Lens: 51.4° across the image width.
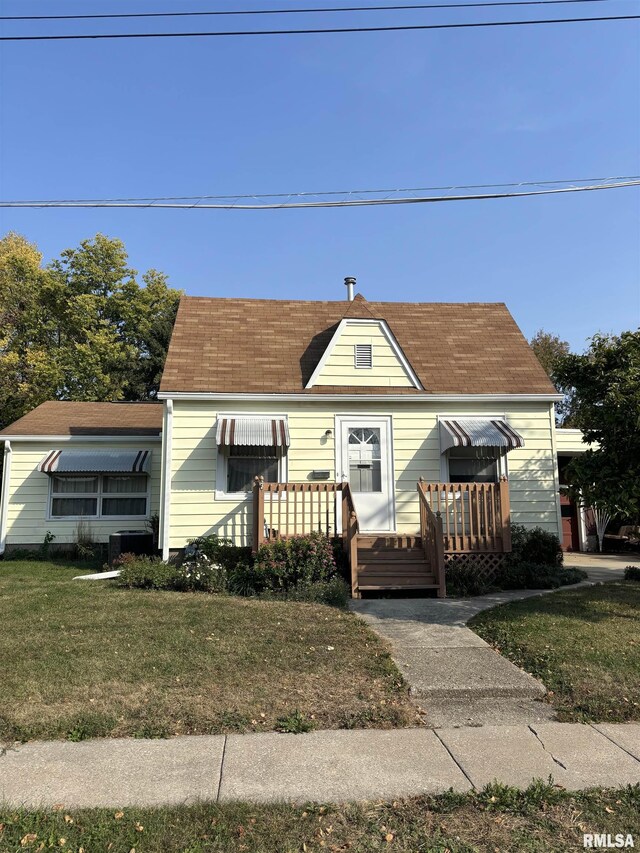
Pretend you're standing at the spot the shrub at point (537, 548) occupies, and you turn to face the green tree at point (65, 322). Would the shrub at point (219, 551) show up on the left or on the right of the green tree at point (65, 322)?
left

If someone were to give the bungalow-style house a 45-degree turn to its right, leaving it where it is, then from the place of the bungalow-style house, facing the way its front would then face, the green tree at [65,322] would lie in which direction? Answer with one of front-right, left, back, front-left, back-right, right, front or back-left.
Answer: right

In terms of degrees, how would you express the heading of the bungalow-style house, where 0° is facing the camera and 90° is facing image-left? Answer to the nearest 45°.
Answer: approximately 0°

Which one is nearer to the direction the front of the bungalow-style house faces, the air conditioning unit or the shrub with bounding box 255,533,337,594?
the shrub

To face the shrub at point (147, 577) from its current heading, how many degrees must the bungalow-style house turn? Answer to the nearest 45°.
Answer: approximately 45° to its right

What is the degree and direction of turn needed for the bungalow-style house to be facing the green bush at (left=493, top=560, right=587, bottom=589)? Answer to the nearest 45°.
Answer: approximately 45° to its left

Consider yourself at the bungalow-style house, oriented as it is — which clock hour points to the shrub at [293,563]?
The shrub is roughly at 1 o'clock from the bungalow-style house.

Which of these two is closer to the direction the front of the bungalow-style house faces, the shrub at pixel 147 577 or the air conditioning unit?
the shrub

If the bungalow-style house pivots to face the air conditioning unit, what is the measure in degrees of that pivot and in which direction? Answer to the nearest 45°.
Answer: approximately 90° to its right
